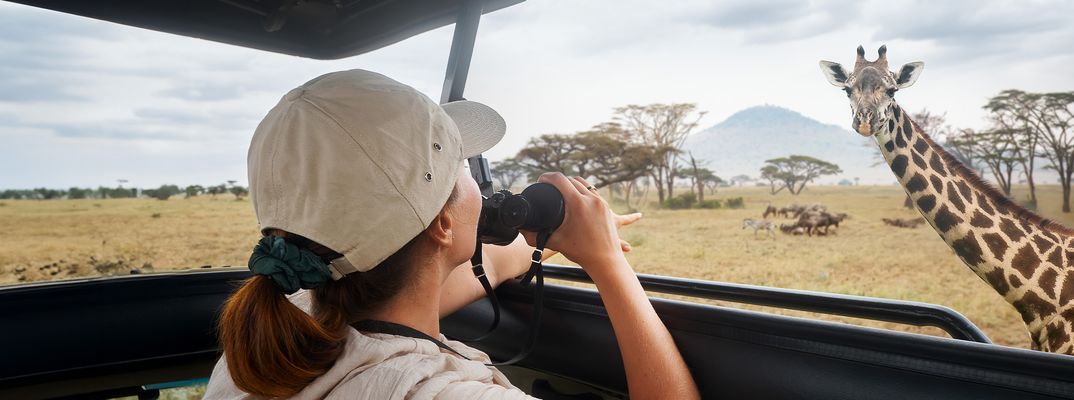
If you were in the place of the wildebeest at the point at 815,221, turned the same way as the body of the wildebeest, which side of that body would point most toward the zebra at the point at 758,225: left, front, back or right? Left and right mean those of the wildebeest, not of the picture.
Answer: back

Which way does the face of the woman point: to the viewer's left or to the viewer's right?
to the viewer's right

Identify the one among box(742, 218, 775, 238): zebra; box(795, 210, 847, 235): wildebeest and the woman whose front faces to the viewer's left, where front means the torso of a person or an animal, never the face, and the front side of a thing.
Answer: the zebra

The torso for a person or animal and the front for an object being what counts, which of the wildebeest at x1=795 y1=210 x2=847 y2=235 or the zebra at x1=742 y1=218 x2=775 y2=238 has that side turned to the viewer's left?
the zebra

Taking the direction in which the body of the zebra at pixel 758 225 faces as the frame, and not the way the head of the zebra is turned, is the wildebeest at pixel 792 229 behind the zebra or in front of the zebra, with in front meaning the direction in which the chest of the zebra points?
behind

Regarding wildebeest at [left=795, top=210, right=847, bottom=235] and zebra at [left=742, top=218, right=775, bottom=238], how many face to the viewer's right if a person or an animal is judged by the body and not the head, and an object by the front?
1

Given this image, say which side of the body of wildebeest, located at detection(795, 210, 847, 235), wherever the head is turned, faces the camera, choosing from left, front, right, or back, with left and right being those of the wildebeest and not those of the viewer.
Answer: right

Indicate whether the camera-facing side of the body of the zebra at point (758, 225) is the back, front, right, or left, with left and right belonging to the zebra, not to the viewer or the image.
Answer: left
